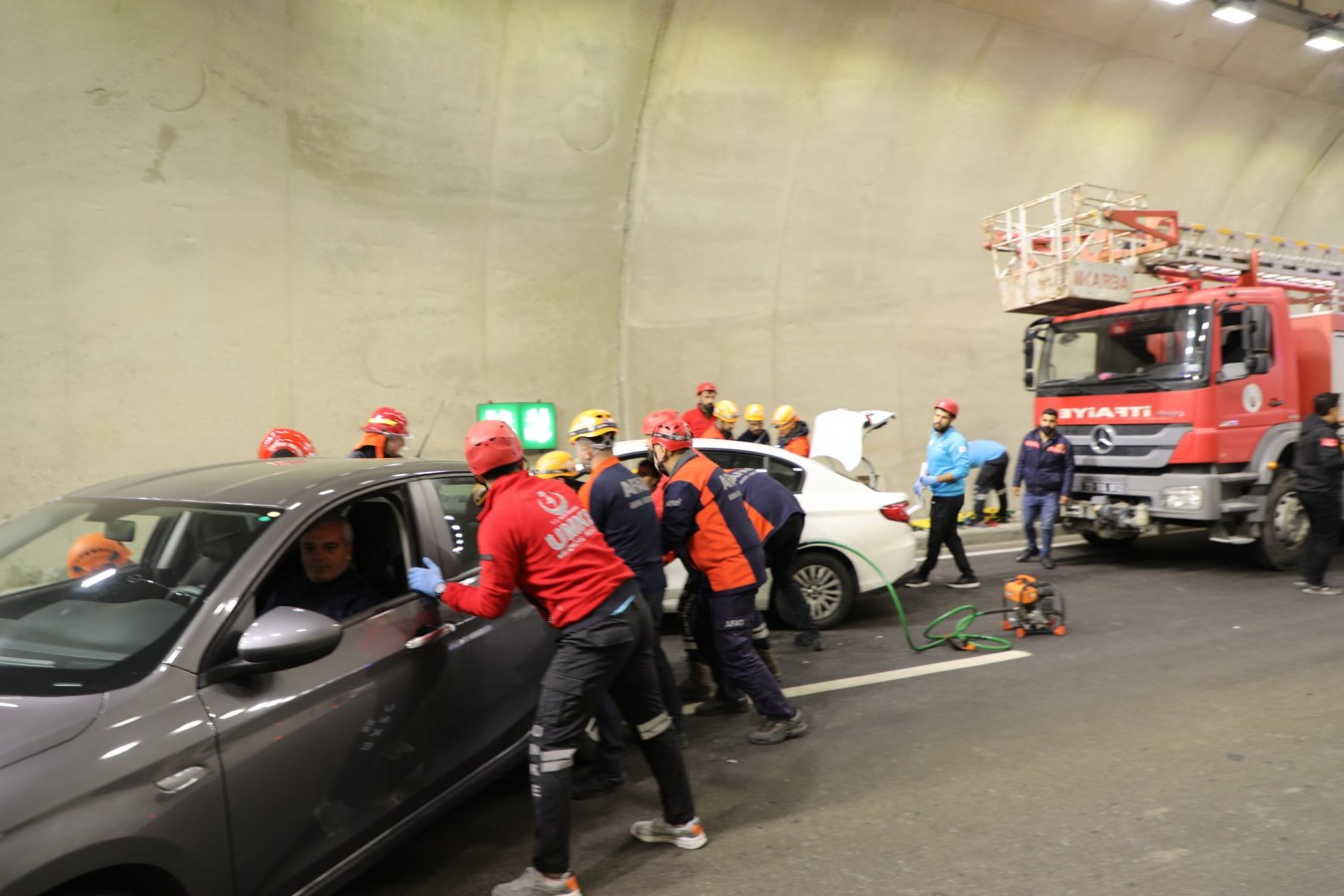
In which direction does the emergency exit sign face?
toward the camera

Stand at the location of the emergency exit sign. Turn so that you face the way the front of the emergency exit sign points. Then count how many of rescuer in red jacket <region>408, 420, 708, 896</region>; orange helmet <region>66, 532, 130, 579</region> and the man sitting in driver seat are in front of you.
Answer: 3

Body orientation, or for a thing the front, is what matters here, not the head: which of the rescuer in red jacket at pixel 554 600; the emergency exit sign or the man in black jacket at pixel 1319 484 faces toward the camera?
the emergency exit sign

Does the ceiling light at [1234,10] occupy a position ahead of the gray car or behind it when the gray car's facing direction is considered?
behind

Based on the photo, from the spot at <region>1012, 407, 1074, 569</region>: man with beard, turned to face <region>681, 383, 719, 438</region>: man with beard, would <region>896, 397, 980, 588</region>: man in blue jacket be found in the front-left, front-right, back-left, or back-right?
front-left

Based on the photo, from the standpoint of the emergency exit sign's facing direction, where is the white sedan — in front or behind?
in front

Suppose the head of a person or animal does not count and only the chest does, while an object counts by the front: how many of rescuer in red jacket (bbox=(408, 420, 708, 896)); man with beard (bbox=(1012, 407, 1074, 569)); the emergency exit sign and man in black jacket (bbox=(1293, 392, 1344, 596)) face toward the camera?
2

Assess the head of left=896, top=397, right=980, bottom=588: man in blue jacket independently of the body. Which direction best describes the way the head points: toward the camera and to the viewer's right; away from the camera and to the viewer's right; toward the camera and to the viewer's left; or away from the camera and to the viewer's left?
toward the camera and to the viewer's left

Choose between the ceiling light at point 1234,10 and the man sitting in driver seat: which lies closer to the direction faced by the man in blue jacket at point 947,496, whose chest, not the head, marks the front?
the man sitting in driver seat

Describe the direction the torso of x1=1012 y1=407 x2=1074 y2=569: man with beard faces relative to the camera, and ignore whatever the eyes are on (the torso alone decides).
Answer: toward the camera

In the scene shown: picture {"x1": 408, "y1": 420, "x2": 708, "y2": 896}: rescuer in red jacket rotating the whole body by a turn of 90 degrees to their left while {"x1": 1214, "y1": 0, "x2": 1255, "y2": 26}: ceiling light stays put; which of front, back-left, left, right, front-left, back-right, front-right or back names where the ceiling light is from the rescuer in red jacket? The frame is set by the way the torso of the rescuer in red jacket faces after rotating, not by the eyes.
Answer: back

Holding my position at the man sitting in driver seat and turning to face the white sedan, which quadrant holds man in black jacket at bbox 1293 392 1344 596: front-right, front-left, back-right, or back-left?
front-right

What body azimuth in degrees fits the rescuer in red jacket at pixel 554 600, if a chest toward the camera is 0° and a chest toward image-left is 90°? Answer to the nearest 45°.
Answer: approximately 135°

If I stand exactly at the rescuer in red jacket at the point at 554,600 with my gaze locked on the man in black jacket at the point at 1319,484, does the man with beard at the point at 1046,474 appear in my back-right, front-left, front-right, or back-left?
front-left

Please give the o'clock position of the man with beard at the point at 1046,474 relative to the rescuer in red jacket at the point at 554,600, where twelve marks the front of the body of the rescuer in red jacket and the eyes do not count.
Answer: The man with beard is roughly at 3 o'clock from the rescuer in red jacket.
